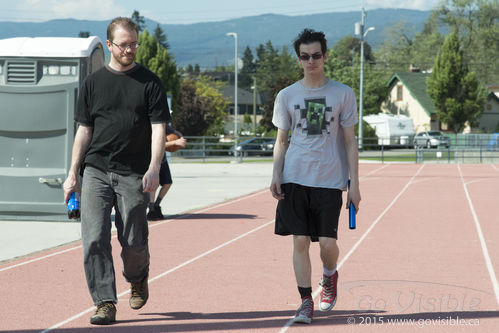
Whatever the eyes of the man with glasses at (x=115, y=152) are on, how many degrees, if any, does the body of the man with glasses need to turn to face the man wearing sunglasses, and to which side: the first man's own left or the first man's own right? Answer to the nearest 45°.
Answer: approximately 90° to the first man's own left

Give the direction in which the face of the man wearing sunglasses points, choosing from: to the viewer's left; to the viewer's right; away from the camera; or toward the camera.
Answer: toward the camera

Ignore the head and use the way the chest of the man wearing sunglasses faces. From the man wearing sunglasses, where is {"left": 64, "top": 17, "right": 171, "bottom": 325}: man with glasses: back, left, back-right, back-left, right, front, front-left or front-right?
right

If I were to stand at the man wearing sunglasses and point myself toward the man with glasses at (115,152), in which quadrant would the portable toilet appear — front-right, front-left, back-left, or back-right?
front-right

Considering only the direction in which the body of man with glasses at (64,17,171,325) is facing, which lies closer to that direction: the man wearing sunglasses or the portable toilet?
the man wearing sunglasses

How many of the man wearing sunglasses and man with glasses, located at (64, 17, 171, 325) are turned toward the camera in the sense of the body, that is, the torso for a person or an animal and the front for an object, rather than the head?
2

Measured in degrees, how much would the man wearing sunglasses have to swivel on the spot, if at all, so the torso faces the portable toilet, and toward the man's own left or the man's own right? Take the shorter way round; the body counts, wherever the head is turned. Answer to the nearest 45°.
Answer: approximately 135° to the man's own right

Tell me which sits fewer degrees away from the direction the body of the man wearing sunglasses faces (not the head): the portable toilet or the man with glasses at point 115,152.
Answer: the man with glasses

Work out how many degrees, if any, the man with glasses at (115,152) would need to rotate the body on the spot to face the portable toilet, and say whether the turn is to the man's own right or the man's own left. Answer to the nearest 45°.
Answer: approximately 180°

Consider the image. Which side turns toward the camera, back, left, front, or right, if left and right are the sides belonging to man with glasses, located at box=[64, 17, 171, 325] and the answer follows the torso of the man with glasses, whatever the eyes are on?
front
